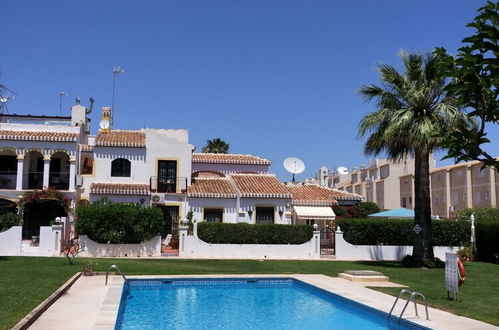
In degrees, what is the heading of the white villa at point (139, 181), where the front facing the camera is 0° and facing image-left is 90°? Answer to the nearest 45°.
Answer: approximately 0°

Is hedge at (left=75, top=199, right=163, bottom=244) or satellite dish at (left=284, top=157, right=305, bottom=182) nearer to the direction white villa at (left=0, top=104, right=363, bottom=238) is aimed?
the hedge

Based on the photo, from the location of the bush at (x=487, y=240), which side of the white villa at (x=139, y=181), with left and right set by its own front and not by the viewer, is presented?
left

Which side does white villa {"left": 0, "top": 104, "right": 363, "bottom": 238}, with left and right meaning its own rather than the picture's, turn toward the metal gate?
left

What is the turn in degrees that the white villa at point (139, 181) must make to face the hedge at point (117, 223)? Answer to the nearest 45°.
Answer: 0° — it already faces it

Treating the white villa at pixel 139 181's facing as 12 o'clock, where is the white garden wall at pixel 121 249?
The white garden wall is roughly at 12 o'clock from the white villa.
